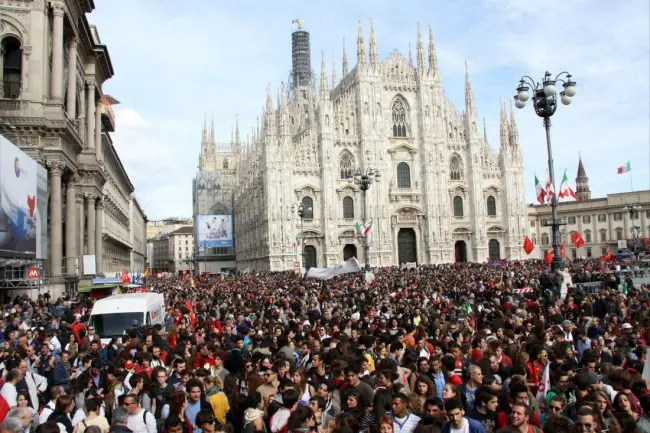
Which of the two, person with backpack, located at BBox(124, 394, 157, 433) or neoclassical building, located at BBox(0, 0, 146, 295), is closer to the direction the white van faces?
the person with backpack

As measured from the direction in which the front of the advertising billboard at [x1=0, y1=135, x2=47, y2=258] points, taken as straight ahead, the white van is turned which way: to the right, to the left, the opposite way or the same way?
to the right

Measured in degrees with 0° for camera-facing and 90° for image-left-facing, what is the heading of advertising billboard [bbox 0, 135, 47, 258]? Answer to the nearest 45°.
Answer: approximately 315°

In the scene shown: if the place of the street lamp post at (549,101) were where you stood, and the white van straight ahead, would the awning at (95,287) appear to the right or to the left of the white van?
right

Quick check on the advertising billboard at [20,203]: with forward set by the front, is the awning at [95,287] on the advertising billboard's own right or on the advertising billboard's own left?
on the advertising billboard's own left

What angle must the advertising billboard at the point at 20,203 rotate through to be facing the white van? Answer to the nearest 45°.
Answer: approximately 45° to its right
